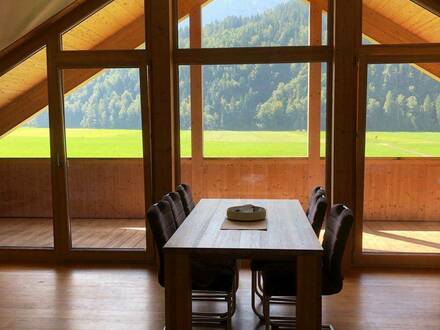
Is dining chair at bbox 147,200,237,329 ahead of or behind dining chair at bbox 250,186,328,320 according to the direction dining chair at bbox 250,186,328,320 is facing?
ahead

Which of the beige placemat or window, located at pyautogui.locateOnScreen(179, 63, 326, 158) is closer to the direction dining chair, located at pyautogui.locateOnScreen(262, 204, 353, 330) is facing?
the beige placemat

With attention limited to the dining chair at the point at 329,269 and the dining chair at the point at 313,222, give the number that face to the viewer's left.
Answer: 2

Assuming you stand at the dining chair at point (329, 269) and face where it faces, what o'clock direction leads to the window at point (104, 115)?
The window is roughly at 1 o'clock from the dining chair.

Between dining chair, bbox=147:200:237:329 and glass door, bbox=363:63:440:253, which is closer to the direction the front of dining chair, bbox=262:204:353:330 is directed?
the dining chair

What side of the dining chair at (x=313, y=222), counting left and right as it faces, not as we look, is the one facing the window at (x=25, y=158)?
front

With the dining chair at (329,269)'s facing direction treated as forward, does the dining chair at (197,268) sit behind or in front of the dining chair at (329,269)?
in front

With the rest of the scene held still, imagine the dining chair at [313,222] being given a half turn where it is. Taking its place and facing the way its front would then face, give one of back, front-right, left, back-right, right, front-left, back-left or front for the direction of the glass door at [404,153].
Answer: front-left

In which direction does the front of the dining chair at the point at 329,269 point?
to the viewer's left

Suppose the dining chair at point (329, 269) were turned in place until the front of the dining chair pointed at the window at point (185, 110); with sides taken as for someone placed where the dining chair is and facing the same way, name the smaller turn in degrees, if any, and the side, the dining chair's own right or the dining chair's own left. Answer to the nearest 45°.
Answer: approximately 45° to the dining chair's own right

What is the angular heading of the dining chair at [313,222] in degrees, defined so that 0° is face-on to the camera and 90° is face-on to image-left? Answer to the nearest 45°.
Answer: approximately 90°
